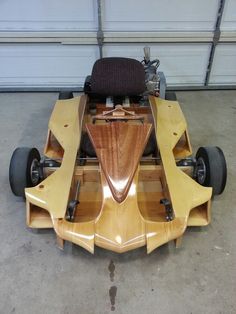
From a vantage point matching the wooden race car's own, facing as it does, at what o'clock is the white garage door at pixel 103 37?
The white garage door is roughly at 6 o'clock from the wooden race car.

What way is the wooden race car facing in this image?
toward the camera
